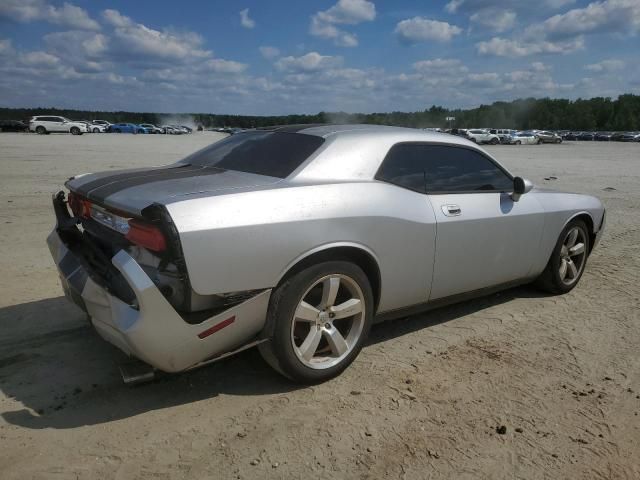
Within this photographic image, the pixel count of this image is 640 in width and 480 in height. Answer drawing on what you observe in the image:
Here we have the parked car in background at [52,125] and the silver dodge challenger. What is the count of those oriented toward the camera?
0

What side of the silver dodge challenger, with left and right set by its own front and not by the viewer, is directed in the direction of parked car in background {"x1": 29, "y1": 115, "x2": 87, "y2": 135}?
left

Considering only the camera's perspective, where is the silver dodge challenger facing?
facing away from the viewer and to the right of the viewer
